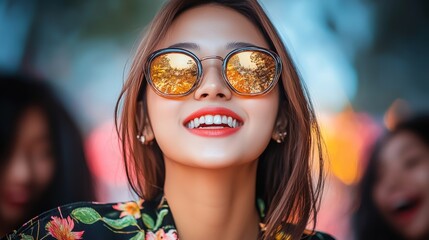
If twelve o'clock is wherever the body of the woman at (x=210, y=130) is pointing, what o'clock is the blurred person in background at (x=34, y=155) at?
The blurred person in background is roughly at 5 o'clock from the woman.

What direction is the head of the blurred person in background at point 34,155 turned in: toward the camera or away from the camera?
toward the camera

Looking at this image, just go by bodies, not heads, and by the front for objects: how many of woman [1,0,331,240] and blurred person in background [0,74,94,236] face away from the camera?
0

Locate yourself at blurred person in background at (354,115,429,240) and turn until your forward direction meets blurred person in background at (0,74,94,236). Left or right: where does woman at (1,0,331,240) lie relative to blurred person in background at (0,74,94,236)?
left

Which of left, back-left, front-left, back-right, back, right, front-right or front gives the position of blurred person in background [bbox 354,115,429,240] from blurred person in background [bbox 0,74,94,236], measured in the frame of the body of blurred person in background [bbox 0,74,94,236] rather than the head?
back-left

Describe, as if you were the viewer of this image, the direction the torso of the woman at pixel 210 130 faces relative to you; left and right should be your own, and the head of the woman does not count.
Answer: facing the viewer

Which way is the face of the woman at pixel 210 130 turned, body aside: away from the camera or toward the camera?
toward the camera

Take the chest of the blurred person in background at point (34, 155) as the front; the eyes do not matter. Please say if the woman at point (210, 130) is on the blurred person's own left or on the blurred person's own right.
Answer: on the blurred person's own left

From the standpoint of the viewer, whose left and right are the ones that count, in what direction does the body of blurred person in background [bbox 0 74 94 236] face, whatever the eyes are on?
facing the viewer and to the left of the viewer
